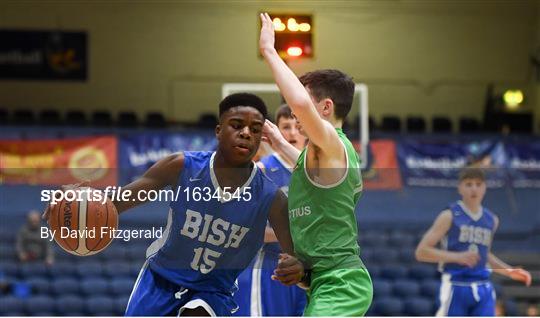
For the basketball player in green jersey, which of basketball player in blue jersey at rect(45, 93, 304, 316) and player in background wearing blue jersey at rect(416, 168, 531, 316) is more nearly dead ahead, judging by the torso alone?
the basketball player in blue jersey

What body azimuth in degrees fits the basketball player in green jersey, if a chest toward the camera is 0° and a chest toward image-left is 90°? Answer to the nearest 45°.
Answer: approximately 90°

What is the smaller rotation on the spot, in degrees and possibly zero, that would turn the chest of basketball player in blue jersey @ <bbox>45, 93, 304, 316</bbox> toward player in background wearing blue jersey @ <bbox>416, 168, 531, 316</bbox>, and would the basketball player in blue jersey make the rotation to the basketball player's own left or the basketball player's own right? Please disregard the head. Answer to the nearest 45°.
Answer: approximately 135° to the basketball player's own left

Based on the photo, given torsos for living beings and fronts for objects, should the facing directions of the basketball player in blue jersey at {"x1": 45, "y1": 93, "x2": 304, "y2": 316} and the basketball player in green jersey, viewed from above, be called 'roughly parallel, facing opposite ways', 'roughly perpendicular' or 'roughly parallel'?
roughly perpendicular

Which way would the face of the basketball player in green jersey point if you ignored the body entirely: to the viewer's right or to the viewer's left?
to the viewer's left

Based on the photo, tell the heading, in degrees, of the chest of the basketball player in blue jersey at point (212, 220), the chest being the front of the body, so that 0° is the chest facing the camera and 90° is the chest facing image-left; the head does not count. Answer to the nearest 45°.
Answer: approximately 0°

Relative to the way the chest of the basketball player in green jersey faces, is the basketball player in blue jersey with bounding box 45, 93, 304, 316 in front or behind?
in front

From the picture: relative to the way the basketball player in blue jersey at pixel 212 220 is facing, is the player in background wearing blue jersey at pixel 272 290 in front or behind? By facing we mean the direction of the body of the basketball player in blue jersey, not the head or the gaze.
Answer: behind

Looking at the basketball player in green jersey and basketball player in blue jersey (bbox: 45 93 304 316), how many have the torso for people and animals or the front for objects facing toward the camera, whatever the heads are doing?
1
